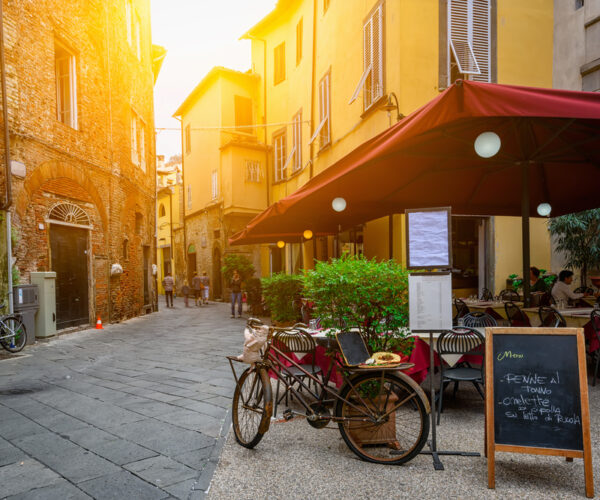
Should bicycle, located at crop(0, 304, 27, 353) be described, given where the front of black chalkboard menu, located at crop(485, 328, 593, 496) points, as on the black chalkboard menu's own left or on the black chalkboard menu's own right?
on the black chalkboard menu's own right

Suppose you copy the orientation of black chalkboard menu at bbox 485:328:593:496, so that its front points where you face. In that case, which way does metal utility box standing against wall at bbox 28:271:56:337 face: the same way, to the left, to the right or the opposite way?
to the left

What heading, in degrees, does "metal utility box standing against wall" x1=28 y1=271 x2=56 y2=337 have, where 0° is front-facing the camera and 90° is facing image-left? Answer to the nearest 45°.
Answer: approximately 315°

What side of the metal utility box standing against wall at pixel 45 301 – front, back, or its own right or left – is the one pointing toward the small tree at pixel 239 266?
left

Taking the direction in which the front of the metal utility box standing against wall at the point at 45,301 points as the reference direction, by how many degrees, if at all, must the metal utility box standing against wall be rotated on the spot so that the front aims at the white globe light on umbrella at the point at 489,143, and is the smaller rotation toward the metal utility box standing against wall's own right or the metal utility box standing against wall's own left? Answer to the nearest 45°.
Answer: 0° — it already faces it

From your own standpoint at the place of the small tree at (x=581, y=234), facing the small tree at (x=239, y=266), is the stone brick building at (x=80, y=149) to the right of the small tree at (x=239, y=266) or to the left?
left

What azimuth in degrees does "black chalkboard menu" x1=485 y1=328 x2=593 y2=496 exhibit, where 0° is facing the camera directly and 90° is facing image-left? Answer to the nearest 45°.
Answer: approximately 0°

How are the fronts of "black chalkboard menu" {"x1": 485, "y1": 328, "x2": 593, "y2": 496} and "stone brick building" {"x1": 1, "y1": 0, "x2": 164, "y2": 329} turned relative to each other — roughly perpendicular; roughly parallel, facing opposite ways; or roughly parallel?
roughly perpendicular
